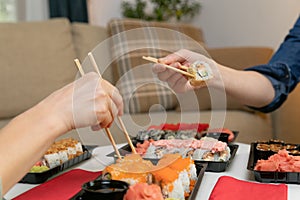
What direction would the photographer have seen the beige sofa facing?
facing the viewer

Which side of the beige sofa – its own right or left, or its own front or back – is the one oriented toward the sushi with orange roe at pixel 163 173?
front

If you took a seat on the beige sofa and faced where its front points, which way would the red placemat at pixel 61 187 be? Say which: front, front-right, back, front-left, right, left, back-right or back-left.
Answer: front

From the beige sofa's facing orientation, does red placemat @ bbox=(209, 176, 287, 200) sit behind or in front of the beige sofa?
in front

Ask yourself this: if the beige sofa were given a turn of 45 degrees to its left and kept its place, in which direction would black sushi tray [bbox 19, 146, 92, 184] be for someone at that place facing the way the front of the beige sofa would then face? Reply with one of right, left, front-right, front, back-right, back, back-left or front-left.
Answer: front-right

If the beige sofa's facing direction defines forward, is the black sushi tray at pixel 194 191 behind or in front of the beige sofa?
in front

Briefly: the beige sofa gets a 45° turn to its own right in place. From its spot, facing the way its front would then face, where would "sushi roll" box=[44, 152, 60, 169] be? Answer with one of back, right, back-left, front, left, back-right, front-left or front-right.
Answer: front-left
